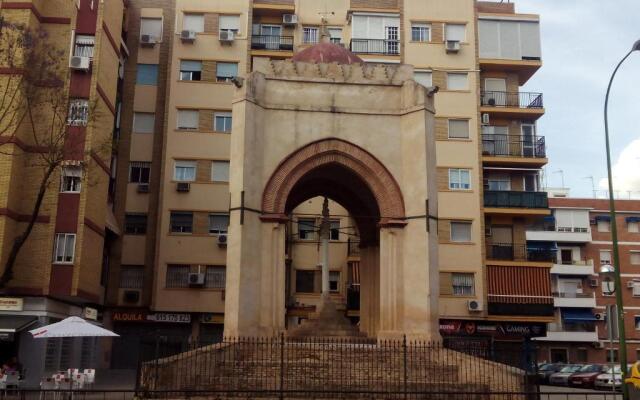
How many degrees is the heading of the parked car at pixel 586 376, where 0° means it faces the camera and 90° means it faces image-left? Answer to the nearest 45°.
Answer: approximately 45°

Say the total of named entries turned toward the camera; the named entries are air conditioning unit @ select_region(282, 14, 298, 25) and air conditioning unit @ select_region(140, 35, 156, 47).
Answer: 2

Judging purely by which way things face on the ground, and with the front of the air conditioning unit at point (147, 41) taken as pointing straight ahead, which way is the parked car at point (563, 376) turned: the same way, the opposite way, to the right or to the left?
to the right

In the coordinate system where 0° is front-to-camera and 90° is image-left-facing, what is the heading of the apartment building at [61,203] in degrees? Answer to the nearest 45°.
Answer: approximately 315°

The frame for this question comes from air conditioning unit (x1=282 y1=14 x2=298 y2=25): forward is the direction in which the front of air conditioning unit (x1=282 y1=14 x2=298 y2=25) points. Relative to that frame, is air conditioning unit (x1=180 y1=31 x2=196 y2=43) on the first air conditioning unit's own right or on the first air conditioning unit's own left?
on the first air conditioning unit's own right

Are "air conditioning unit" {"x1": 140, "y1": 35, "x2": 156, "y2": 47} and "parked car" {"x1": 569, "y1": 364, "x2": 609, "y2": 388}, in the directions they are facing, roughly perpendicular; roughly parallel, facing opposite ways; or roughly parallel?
roughly perpendicular

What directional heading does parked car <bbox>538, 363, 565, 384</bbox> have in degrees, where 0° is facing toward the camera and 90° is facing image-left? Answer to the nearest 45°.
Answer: approximately 45°
